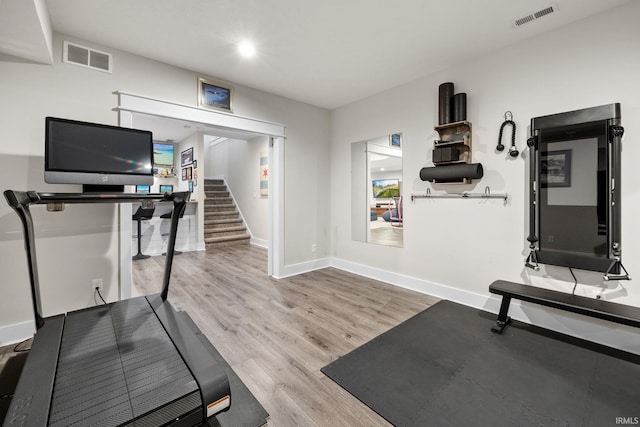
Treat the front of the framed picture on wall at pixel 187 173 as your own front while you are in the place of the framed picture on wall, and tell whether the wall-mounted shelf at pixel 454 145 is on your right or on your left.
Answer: on your left

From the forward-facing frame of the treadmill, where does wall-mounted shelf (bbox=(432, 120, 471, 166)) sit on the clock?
The wall-mounted shelf is roughly at 3 o'clock from the treadmill.

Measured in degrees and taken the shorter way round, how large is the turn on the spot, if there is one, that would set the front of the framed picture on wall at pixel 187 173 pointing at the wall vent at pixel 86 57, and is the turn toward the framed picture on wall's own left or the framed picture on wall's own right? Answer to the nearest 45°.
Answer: approximately 45° to the framed picture on wall's own left

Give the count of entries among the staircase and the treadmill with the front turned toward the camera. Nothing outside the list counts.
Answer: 1

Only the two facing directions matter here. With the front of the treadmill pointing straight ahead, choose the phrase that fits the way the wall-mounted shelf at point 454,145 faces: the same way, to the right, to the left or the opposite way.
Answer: to the left

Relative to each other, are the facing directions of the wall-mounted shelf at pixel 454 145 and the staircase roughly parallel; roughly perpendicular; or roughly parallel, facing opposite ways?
roughly perpendicular

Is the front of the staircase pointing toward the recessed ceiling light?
yes

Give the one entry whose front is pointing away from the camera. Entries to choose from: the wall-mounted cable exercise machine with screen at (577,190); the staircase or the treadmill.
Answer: the treadmill

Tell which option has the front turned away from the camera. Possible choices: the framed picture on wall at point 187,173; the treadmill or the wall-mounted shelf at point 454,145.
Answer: the treadmill

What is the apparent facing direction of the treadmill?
away from the camera

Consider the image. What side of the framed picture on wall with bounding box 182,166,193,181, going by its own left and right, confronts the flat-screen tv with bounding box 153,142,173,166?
right
